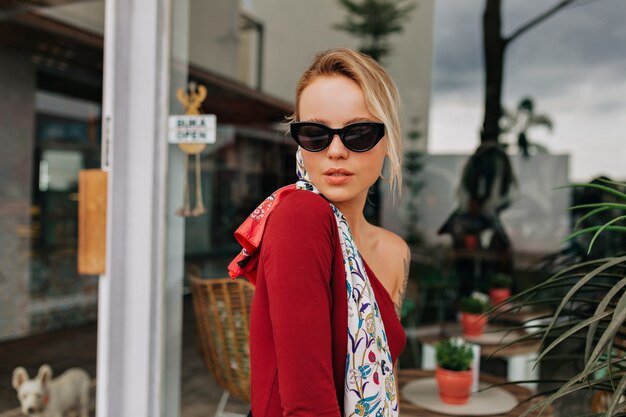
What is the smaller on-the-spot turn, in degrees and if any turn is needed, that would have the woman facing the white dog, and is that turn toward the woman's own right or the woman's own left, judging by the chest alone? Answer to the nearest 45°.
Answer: approximately 180°

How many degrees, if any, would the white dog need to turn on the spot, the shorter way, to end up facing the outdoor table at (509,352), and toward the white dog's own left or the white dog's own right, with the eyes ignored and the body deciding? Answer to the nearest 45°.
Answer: approximately 135° to the white dog's own left

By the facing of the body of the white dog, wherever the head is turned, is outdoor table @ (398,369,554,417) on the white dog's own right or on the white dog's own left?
on the white dog's own left

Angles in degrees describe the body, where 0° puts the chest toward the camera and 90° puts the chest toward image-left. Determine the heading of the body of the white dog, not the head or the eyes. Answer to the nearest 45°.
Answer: approximately 45°

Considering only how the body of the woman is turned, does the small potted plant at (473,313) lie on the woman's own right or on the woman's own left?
on the woman's own left

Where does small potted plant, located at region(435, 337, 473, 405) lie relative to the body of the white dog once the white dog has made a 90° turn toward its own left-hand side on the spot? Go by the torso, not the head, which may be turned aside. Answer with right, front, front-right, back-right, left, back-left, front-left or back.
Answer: front

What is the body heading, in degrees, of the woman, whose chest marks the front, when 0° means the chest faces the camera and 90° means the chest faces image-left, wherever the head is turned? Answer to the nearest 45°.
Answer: approximately 315°

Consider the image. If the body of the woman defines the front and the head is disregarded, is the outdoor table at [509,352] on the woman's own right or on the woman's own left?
on the woman's own left

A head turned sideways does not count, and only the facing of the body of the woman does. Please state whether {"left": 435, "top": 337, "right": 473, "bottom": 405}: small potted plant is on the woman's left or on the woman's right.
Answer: on the woman's left

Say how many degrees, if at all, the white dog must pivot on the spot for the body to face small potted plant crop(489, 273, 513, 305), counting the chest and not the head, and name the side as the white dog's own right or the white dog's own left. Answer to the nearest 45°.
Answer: approximately 135° to the white dog's own left

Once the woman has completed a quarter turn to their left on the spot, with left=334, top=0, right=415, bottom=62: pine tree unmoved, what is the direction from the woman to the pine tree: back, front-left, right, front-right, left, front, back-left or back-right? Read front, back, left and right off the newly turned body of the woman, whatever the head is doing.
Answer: front-left
